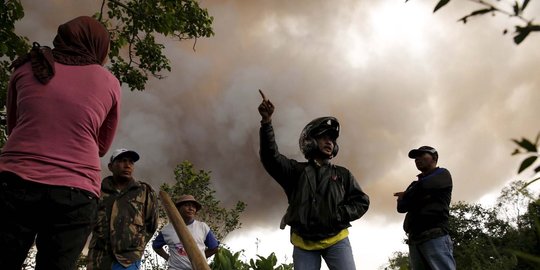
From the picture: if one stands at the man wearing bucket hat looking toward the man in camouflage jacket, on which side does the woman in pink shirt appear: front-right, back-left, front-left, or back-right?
front-left

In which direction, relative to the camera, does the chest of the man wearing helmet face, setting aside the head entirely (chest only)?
toward the camera

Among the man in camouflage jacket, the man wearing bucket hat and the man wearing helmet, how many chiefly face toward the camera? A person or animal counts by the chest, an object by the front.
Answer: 3

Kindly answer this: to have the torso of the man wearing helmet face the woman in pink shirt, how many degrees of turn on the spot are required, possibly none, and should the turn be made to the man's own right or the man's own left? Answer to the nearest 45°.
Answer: approximately 45° to the man's own right

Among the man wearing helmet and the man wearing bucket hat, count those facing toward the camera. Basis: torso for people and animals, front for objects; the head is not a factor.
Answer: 2

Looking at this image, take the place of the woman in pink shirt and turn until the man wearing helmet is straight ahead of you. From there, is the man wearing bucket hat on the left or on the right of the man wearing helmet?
left

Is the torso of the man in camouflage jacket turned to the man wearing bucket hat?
no

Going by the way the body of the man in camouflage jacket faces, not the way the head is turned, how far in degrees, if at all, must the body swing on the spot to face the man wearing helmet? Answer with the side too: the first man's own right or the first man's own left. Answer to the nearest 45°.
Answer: approximately 45° to the first man's own left

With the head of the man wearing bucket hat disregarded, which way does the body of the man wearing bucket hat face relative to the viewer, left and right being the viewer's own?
facing the viewer

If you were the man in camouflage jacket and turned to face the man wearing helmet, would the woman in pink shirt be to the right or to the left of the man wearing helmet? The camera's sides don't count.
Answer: right

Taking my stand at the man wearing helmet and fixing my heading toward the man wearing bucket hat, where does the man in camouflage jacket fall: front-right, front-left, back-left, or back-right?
front-left

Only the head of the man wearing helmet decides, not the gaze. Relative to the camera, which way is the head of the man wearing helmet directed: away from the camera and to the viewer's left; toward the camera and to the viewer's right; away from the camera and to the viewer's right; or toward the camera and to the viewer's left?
toward the camera and to the viewer's right

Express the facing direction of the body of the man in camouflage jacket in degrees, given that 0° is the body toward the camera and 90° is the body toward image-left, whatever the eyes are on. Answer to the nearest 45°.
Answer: approximately 0°

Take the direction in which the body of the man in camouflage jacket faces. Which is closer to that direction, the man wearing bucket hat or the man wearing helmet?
the man wearing helmet

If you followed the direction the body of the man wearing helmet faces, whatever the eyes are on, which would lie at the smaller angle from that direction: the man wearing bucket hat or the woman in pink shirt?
the woman in pink shirt

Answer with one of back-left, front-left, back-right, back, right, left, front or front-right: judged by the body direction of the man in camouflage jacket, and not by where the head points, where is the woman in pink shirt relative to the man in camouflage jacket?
front

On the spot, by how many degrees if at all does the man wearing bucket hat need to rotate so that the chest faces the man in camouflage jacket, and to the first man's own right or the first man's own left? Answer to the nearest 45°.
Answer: approximately 45° to the first man's own right

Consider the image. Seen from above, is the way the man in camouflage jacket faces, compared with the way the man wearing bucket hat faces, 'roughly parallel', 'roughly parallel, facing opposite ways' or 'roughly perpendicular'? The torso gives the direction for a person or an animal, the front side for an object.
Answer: roughly parallel

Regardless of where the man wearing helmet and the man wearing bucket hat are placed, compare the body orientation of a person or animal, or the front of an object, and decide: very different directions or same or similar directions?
same or similar directions

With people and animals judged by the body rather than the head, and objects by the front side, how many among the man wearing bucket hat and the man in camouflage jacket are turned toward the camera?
2
